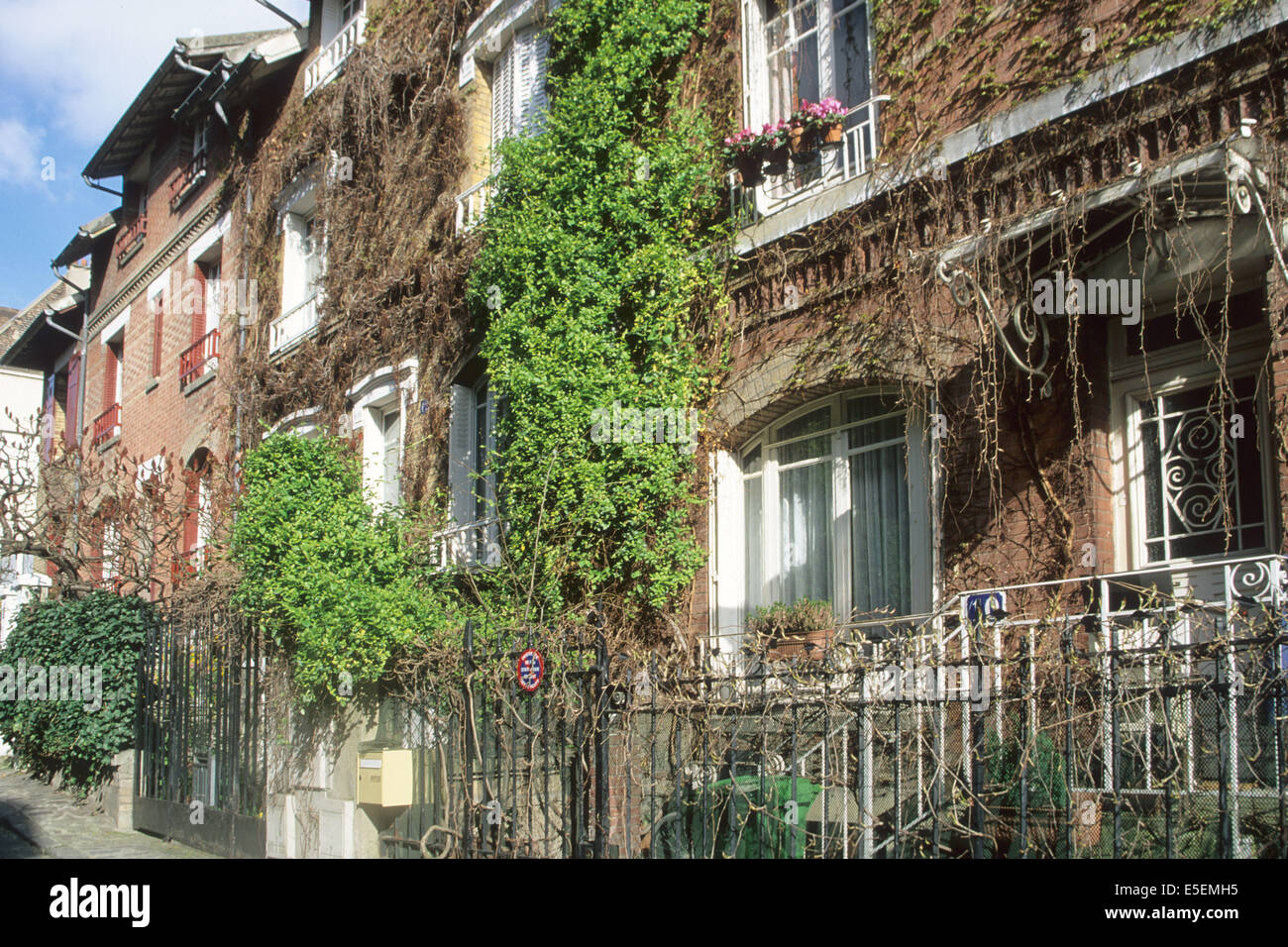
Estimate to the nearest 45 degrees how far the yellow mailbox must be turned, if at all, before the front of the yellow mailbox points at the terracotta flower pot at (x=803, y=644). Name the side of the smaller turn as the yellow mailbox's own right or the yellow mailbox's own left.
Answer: approximately 90° to the yellow mailbox's own left

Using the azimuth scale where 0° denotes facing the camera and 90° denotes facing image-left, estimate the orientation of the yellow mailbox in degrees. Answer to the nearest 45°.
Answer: approximately 45°

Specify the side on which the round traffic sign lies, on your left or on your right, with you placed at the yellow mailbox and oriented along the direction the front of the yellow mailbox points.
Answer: on your left

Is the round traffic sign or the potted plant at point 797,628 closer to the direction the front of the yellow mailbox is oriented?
the round traffic sign

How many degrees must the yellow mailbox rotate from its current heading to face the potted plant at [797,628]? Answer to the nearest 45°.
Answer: approximately 90° to its left

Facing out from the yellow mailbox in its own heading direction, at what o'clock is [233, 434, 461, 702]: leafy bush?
The leafy bush is roughly at 4 o'clock from the yellow mailbox.
